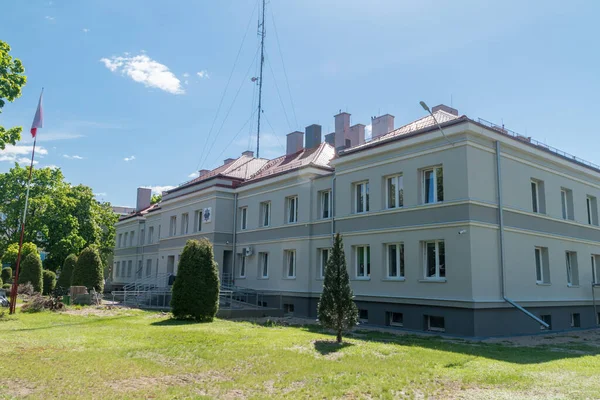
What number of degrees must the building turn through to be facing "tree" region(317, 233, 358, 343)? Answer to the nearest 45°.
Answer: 0° — it already faces it

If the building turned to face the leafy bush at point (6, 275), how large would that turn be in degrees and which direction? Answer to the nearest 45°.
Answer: approximately 90° to its right

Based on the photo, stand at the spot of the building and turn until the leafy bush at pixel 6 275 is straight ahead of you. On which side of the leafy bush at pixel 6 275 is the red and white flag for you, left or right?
left

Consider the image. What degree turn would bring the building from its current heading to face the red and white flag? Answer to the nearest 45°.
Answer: approximately 45° to its right

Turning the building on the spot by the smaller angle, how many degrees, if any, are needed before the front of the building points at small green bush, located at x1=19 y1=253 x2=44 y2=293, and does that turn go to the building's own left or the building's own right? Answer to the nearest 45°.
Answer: approximately 90° to the building's own right

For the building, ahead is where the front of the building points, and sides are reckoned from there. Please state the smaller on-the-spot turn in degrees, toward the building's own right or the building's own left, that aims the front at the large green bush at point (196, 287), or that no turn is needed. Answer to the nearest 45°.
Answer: approximately 45° to the building's own right

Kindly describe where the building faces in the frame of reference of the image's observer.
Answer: facing the viewer and to the left of the viewer

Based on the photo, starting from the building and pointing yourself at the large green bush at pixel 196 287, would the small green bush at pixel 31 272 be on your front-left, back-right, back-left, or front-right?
front-right
